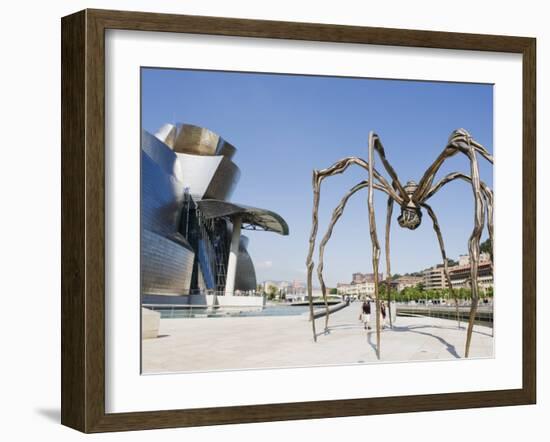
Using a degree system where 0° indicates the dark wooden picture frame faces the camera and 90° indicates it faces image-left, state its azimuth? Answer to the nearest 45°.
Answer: approximately 315°
